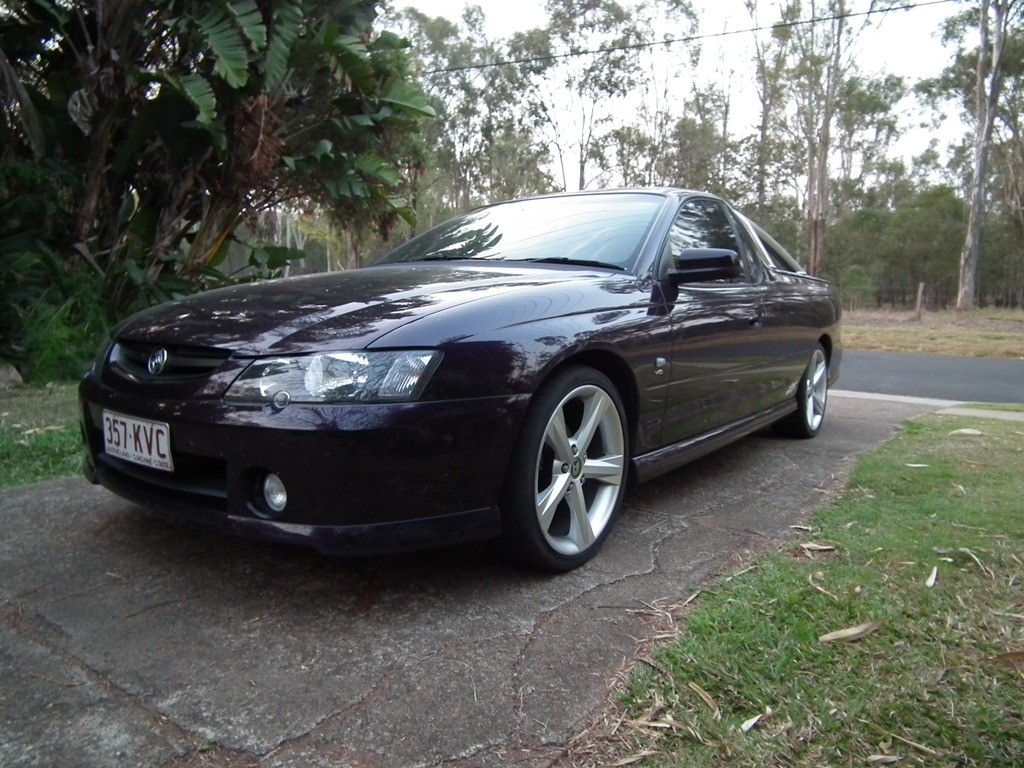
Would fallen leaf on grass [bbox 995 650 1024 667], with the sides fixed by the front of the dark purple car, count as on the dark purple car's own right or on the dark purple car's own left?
on the dark purple car's own left

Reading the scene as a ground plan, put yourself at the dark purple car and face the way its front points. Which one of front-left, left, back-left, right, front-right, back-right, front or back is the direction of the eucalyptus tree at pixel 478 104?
back-right

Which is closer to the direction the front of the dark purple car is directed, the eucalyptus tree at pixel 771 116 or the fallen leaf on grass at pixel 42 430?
the fallen leaf on grass

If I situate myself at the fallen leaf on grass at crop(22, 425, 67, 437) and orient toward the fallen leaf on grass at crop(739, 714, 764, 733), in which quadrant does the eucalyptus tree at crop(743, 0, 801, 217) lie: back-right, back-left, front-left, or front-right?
back-left

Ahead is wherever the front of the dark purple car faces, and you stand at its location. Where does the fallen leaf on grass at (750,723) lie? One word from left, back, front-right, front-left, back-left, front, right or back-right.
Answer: left

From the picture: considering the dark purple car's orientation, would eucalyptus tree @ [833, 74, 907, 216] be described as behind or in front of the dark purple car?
behind

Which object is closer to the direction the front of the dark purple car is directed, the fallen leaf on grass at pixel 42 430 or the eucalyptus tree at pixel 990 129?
the fallen leaf on grass

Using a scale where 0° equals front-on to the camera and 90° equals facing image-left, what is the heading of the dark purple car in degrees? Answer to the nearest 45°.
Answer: approximately 45°

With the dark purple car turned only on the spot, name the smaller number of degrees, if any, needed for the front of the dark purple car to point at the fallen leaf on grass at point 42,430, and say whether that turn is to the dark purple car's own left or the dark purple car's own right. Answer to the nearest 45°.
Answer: approximately 90° to the dark purple car's own right

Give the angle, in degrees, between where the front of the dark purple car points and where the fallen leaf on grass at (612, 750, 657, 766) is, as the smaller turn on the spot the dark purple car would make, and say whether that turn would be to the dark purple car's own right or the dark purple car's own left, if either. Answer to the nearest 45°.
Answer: approximately 90° to the dark purple car's own left

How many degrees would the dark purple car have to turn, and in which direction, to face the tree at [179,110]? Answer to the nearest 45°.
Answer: approximately 90° to its right
